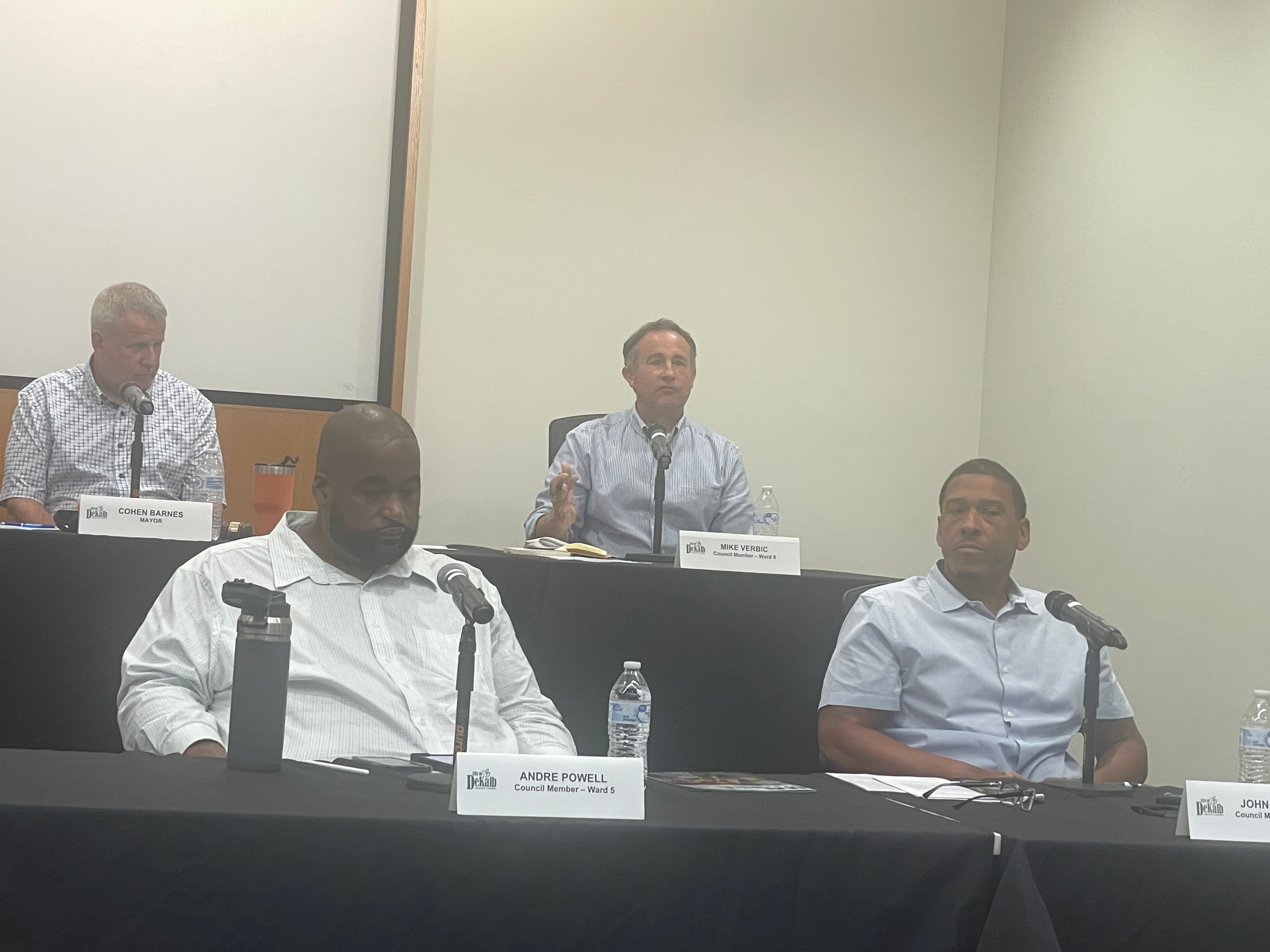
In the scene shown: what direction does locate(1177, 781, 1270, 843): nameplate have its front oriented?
toward the camera

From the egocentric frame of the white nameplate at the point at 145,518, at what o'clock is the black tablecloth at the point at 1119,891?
The black tablecloth is roughly at 11 o'clock from the white nameplate.

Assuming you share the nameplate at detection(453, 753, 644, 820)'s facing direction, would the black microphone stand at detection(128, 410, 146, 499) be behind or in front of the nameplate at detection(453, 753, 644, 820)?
behind

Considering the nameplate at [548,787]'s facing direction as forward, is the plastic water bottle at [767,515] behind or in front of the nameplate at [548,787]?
behind

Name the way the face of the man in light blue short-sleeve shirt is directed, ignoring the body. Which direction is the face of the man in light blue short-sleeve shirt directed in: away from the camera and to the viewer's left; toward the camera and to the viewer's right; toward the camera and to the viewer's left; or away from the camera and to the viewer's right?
toward the camera and to the viewer's left

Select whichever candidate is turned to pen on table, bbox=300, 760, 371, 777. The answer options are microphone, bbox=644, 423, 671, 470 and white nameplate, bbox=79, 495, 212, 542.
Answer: the white nameplate

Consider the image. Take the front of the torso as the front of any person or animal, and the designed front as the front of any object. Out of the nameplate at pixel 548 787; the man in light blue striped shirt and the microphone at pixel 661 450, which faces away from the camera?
the microphone

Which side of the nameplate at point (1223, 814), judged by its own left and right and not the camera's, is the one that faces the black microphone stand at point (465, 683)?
right

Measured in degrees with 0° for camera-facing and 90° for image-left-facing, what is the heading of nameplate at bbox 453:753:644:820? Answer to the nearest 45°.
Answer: approximately 0°

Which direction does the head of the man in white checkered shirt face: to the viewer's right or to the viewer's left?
to the viewer's right

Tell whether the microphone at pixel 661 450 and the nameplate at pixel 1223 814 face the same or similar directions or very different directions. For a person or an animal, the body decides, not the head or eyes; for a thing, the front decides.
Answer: very different directions

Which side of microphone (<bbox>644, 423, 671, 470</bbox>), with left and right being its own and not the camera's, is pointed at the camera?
back
